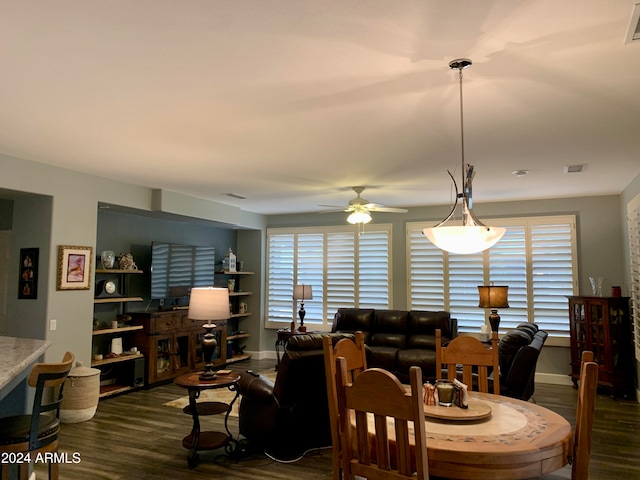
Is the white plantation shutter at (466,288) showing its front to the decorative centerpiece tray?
yes

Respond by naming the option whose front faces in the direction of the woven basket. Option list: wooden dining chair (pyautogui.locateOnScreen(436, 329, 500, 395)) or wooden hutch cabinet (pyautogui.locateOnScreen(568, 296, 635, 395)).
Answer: the wooden hutch cabinet

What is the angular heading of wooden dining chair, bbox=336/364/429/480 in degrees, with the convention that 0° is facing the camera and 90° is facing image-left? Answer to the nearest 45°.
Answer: approximately 225°

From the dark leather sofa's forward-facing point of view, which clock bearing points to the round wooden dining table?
The round wooden dining table is roughly at 12 o'clock from the dark leather sofa.

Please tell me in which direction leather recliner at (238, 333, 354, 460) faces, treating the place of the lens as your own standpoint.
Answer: facing away from the viewer and to the left of the viewer

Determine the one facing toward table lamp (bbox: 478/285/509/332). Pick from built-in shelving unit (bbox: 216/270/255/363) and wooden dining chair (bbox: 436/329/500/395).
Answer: the built-in shelving unit

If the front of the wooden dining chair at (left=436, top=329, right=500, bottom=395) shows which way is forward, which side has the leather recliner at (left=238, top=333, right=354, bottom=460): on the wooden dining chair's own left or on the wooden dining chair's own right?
on the wooden dining chair's own right

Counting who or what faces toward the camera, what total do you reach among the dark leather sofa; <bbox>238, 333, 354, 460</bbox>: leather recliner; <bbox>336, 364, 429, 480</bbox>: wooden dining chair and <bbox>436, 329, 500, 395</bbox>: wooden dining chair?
2

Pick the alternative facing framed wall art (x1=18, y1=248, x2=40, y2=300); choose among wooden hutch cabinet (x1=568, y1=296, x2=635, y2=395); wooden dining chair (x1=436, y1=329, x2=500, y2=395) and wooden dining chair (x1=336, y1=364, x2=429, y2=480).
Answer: the wooden hutch cabinet

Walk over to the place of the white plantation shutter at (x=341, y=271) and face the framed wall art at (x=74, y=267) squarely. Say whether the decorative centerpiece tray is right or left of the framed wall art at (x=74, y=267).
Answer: left

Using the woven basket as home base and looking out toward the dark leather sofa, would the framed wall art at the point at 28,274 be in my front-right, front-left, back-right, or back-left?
back-left

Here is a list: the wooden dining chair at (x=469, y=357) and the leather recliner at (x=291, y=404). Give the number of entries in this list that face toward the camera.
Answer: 1

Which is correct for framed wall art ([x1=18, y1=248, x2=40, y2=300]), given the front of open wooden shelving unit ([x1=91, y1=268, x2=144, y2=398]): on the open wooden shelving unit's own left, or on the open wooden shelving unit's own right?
on the open wooden shelving unit's own right
